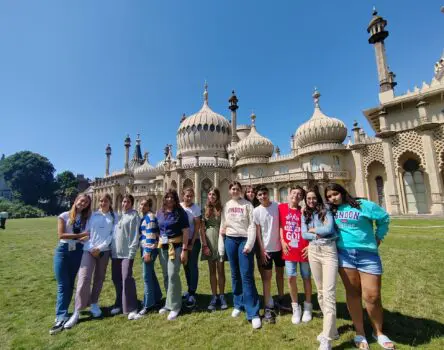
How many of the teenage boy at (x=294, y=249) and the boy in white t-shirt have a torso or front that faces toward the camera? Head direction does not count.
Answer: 2

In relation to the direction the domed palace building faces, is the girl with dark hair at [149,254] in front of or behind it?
in front

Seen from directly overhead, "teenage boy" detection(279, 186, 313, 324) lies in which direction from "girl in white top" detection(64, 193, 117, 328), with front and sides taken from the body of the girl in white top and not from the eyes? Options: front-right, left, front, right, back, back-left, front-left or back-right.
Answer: front-left

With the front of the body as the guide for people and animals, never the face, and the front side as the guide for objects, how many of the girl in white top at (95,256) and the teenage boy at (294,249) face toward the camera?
2

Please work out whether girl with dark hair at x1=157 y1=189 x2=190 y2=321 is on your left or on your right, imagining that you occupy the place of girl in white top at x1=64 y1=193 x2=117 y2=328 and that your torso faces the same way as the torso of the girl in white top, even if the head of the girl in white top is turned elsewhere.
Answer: on your left

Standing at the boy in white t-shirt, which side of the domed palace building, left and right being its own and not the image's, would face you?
front

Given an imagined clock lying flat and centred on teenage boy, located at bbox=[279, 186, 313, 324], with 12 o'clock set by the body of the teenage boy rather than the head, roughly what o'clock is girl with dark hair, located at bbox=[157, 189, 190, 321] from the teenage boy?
The girl with dark hair is roughly at 3 o'clock from the teenage boy.

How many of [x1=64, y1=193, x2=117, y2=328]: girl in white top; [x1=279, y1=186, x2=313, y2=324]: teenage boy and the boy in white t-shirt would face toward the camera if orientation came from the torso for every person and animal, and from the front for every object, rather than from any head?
3

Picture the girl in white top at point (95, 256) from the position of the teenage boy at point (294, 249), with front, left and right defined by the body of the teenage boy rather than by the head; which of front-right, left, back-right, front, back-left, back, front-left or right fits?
right

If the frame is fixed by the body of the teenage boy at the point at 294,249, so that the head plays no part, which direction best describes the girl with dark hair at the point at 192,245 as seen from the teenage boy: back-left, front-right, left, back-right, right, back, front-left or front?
right
